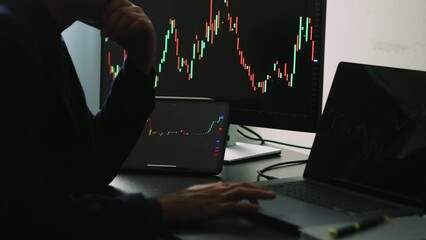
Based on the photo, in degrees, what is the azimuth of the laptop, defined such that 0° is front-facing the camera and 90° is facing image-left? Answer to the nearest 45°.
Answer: approximately 45°

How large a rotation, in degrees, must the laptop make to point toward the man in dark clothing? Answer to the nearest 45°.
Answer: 0° — it already faces them

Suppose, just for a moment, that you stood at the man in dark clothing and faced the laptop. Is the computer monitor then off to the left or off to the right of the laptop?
left
